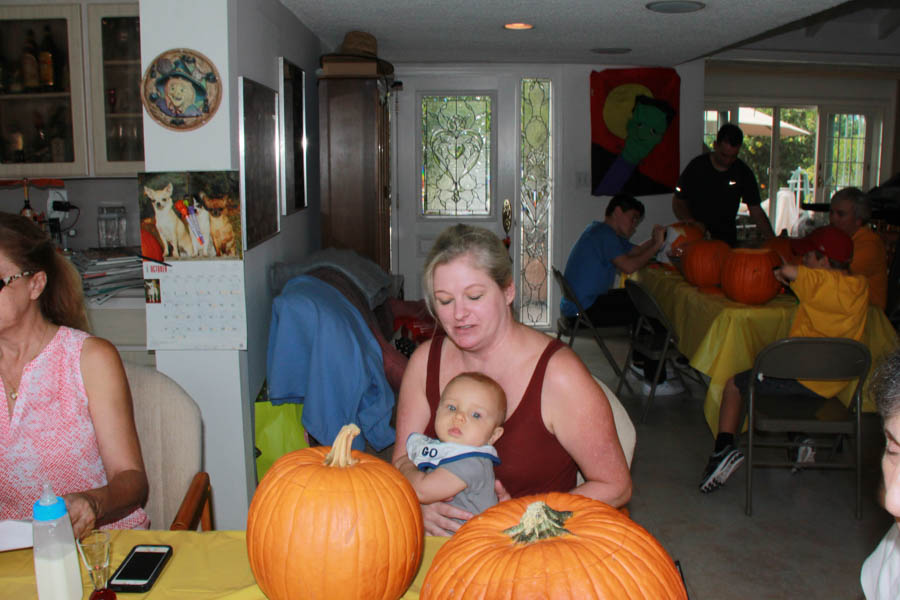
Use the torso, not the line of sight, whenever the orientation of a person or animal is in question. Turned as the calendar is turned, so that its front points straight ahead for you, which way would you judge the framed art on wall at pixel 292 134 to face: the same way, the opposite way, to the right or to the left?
to the left

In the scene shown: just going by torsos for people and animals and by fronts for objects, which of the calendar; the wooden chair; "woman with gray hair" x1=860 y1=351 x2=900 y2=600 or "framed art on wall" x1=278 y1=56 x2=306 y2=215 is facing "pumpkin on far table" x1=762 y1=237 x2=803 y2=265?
the framed art on wall

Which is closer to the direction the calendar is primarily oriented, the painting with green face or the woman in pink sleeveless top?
the woman in pink sleeveless top

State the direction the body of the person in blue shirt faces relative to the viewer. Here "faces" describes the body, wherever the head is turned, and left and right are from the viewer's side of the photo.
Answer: facing to the right of the viewer

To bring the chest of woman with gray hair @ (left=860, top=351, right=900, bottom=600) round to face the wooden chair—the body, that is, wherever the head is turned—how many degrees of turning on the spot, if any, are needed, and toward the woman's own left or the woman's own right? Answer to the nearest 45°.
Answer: approximately 45° to the woman's own right

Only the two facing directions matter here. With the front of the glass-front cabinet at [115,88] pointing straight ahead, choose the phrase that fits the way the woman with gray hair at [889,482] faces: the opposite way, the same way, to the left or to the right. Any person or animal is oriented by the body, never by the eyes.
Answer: to the right
